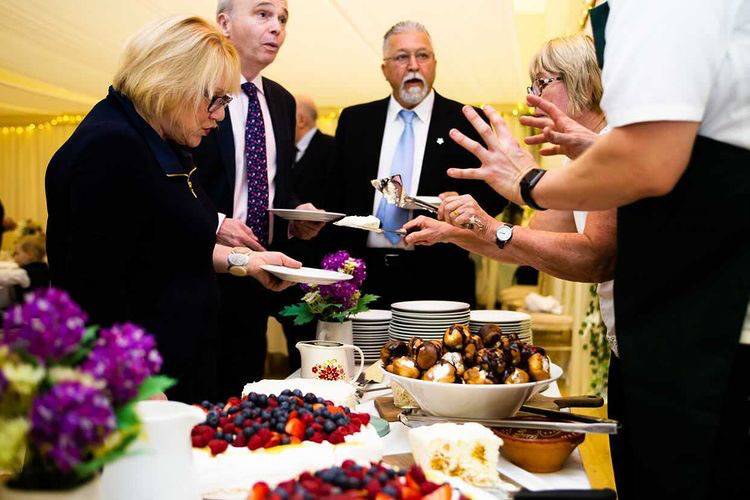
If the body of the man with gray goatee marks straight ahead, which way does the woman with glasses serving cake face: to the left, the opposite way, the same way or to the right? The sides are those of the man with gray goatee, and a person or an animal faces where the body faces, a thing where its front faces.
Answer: to the right

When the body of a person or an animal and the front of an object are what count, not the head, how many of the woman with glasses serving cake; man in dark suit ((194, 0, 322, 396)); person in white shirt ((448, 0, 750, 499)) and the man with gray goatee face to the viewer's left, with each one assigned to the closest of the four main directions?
2

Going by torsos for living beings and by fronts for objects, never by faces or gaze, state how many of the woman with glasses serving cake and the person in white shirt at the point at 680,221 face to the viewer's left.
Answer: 2

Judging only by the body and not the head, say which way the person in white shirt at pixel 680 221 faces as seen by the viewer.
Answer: to the viewer's left

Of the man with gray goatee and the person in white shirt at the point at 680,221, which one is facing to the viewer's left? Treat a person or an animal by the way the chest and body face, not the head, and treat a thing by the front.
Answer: the person in white shirt

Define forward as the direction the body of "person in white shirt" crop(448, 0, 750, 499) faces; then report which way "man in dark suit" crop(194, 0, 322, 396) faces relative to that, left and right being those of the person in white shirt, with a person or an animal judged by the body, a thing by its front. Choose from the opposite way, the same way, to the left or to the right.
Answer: the opposite way

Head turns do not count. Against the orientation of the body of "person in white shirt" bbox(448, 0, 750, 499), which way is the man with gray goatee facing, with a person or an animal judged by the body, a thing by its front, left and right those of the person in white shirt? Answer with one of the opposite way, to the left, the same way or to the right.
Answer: to the left

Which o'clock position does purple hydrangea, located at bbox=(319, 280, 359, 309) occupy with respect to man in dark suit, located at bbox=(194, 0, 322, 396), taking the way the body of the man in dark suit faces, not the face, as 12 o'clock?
The purple hydrangea is roughly at 1 o'clock from the man in dark suit.

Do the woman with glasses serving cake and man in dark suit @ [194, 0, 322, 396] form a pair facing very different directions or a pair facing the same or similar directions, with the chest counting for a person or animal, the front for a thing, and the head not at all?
very different directions

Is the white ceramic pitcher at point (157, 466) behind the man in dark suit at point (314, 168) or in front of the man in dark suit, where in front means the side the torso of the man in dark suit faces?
in front

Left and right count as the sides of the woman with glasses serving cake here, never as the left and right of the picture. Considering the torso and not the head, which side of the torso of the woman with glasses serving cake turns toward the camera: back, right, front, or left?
left

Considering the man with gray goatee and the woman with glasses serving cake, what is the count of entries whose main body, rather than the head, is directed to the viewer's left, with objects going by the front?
1
